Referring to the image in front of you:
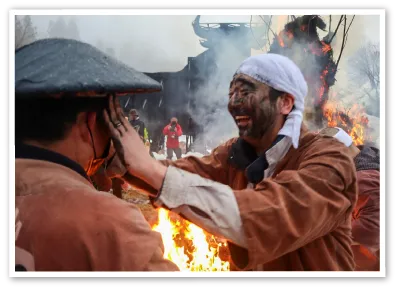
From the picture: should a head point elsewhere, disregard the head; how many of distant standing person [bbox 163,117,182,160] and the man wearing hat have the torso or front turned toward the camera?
1

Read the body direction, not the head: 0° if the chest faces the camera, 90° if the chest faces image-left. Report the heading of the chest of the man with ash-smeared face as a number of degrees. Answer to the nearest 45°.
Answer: approximately 45°

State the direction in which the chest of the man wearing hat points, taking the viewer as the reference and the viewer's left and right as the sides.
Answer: facing away from the viewer and to the right of the viewer

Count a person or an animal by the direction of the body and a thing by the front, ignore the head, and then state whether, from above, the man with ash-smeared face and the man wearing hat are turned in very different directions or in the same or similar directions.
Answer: very different directions

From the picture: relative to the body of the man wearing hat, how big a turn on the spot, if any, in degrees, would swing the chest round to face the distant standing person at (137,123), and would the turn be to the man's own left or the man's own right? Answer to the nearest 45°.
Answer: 0° — they already face them

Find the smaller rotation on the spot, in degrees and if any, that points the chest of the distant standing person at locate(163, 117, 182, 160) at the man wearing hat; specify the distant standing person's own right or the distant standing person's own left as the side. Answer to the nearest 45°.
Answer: approximately 45° to the distant standing person's own right

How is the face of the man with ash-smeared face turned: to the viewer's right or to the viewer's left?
to the viewer's left
